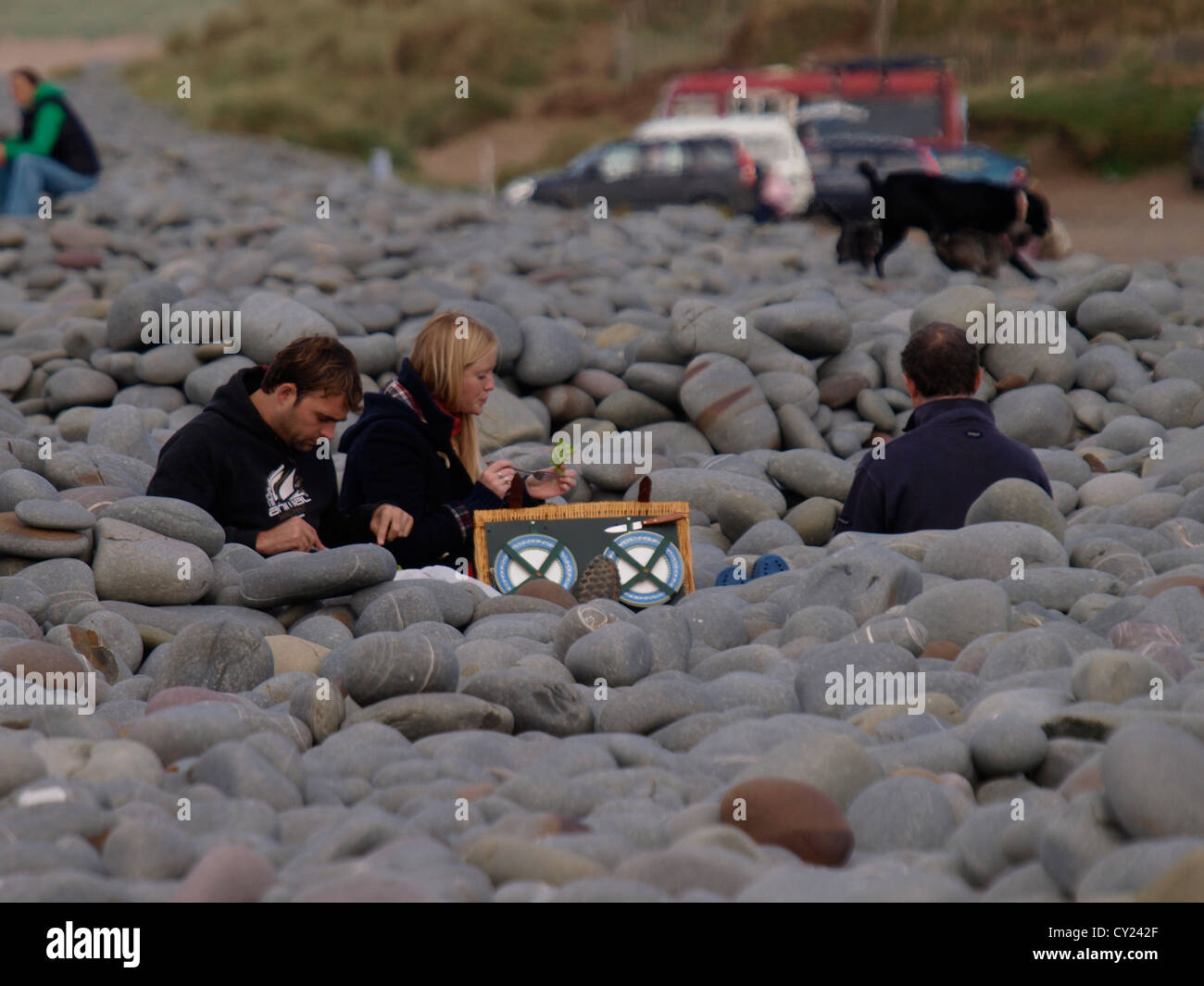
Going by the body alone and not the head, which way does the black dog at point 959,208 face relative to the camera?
to the viewer's right

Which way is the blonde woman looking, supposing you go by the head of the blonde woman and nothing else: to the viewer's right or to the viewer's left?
to the viewer's right

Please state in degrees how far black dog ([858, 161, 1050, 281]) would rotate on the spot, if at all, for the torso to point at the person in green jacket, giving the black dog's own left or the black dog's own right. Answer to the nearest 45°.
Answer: approximately 180°

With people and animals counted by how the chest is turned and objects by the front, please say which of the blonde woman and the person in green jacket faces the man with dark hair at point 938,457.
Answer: the blonde woman

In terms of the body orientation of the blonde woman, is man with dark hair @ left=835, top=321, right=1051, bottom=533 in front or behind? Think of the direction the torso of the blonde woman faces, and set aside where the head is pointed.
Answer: in front

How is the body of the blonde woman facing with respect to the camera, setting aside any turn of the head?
to the viewer's right

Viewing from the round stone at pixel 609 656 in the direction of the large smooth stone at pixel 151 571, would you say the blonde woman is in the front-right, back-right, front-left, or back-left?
front-right
